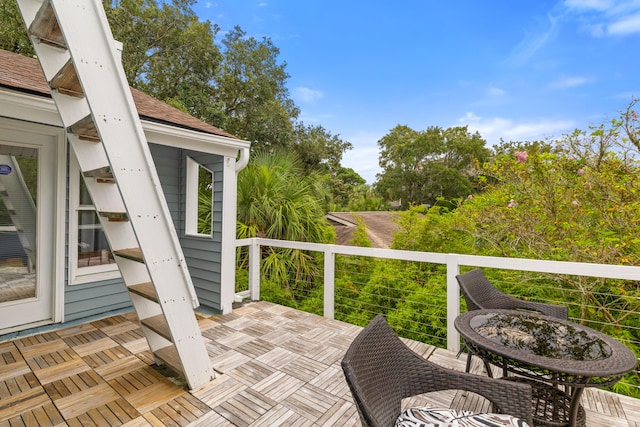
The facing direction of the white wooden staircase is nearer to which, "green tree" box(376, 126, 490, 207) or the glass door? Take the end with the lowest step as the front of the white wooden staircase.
the green tree

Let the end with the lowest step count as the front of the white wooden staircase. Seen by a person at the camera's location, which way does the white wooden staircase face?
facing away from the viewer and to the right of the viewer

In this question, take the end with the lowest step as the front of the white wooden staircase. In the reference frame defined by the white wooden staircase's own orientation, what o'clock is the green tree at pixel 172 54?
The green tree is roughly at 11 o'clock from the white wooden staircase.

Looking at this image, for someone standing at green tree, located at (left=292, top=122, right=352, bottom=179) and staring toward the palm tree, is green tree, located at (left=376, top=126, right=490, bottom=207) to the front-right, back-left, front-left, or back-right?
back-left

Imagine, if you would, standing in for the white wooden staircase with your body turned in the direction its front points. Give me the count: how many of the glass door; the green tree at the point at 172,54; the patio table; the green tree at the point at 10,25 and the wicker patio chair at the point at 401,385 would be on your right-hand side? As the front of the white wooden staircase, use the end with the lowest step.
2

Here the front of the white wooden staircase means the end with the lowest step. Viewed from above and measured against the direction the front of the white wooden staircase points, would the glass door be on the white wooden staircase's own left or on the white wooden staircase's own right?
on the white wooden staircase's own left

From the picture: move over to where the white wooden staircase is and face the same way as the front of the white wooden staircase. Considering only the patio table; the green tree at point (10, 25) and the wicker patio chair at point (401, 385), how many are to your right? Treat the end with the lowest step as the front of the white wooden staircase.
2

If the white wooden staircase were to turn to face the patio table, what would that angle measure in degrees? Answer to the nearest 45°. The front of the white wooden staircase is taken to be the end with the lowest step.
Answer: approximately 90° to its right

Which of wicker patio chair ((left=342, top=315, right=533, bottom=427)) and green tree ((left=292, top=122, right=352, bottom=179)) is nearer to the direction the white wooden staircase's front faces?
the green tree

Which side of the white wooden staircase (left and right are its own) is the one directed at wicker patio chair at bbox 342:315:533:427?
right
